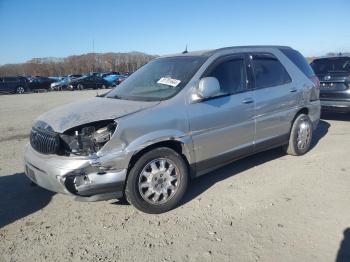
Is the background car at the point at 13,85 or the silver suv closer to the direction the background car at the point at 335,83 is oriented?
the background car

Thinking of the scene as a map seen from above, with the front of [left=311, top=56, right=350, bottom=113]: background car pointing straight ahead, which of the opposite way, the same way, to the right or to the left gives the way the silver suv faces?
the opposite way

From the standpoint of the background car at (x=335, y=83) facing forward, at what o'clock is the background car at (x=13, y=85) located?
the background car at (x=13, y=85) is roughly at 10 o'clock from the background car at (x=335, y=83).

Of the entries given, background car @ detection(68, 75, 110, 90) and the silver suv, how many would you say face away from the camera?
0

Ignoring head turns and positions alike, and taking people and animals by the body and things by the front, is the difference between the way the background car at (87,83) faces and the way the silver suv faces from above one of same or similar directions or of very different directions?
same or similar directions

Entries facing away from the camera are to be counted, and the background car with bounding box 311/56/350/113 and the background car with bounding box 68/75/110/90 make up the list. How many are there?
1

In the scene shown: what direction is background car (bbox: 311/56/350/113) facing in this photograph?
away from the camera

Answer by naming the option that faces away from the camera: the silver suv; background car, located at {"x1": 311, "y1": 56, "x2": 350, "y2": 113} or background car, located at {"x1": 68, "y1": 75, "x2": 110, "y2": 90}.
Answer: background car, located at {"x1": 311, "y1": 56, "x2": 350, "y2": 113}

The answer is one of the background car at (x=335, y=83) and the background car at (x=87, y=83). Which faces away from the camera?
the background car at (x=335, y=83)

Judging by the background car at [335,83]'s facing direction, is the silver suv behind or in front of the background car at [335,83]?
behind

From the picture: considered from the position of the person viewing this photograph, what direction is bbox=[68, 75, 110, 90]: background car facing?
facing the viewer and to the left of the viewer

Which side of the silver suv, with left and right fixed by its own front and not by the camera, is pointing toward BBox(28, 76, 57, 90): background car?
right

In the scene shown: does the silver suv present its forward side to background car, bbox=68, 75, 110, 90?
no

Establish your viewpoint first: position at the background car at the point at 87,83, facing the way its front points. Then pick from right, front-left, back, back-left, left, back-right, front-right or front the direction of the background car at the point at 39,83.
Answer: front-right

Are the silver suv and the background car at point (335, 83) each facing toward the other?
no

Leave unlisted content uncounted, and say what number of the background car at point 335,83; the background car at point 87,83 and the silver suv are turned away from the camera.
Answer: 1
